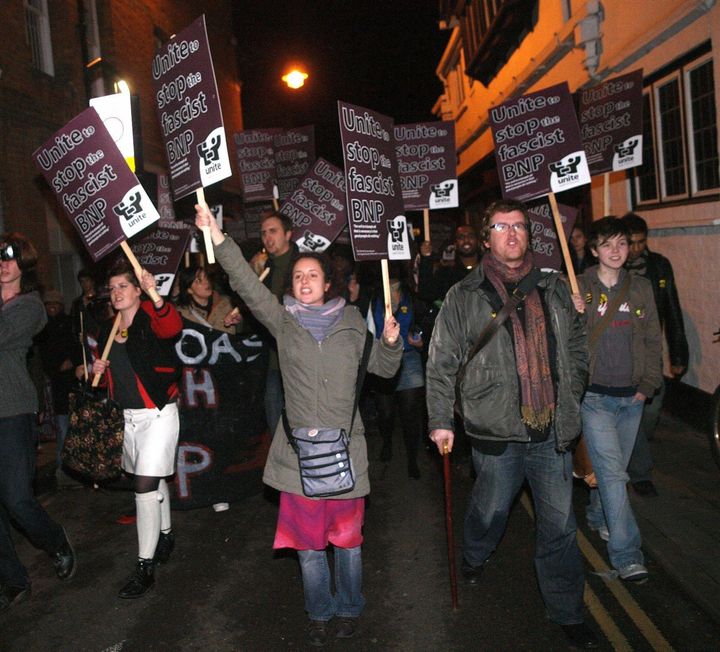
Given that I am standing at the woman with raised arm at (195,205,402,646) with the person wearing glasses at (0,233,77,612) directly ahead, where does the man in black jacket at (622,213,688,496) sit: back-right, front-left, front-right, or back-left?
back-right

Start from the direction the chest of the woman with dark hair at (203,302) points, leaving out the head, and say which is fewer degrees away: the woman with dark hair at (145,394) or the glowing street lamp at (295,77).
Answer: the woman with dark hair

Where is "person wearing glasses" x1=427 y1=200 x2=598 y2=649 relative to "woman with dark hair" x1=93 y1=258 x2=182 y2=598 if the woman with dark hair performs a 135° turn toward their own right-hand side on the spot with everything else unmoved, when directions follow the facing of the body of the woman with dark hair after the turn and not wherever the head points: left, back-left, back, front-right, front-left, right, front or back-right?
back-right

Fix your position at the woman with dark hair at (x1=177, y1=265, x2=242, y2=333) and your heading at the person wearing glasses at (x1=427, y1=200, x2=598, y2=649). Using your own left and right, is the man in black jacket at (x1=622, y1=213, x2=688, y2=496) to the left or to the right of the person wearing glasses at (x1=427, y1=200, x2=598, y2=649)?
left

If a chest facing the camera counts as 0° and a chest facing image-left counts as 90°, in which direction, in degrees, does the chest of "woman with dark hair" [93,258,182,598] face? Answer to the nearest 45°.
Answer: approximately 45°

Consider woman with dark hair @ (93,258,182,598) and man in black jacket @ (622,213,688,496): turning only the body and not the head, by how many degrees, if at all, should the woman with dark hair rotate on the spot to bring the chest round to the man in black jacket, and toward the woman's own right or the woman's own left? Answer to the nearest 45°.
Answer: approximately 135° to the woman's own left

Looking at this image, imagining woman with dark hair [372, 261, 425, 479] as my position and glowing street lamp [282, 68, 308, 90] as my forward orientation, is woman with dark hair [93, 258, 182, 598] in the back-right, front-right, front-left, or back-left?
back-left
